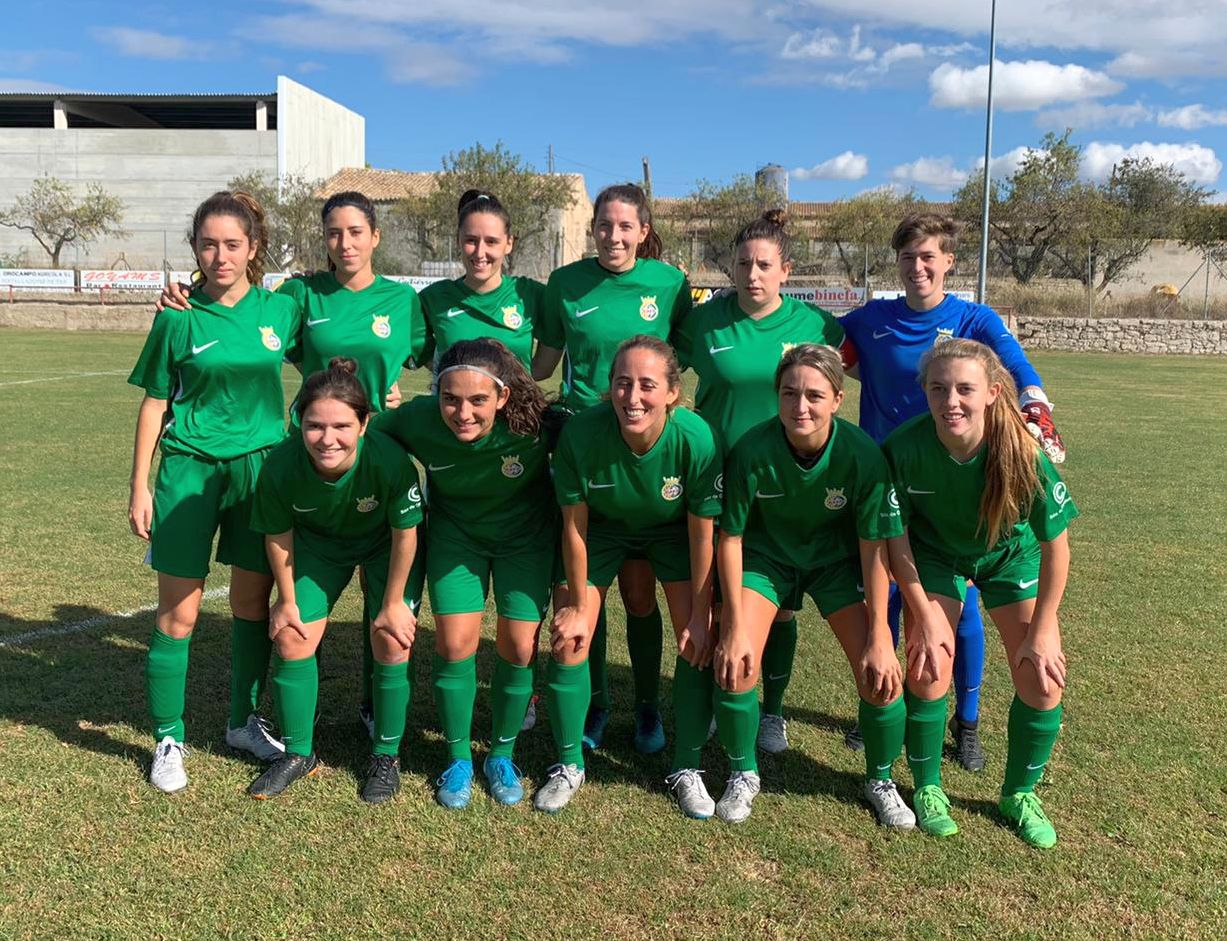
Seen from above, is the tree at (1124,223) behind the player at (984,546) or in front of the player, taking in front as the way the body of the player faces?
behind

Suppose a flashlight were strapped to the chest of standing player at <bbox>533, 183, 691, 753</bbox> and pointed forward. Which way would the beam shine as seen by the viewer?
toward the camera

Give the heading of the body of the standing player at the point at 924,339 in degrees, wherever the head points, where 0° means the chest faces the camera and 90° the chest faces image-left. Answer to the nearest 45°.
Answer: approximately 0°

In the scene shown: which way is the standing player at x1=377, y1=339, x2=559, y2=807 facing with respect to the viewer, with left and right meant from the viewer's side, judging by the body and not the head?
facing the viewer

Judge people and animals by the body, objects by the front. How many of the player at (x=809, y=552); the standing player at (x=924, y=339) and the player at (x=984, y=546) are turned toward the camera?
3

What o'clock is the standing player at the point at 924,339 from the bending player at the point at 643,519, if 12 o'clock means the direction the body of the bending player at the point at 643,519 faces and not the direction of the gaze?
the standing player at the point at 924,339 is roughly at 8 o'clock from the bending player at the point at 643,519.

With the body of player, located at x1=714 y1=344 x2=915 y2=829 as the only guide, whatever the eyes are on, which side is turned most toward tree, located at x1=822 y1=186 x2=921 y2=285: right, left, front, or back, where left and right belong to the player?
back

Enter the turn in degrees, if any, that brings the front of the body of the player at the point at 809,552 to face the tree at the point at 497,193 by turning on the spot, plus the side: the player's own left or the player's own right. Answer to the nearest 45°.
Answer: approximately 180°

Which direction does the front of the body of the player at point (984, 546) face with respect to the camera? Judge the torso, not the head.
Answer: toward the camera

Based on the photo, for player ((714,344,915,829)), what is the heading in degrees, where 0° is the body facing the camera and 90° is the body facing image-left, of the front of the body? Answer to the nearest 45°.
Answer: approximately 0°
